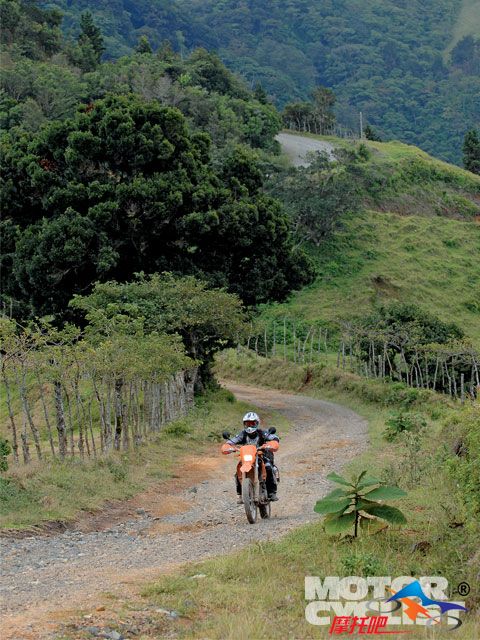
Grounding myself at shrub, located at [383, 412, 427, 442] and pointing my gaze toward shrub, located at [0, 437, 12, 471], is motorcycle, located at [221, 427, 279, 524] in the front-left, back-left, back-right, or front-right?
front-left

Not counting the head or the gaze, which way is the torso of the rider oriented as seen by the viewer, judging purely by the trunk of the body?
toward the camera

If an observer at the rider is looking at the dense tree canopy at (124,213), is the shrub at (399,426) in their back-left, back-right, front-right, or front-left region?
front-right

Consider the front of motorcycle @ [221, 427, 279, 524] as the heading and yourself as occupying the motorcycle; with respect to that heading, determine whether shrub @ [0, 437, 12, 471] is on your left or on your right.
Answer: on your right

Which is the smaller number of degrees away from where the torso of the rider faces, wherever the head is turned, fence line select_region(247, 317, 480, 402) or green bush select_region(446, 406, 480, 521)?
the green bush

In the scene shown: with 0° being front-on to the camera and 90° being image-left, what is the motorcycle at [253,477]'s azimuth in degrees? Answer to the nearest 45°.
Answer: approximately 0°

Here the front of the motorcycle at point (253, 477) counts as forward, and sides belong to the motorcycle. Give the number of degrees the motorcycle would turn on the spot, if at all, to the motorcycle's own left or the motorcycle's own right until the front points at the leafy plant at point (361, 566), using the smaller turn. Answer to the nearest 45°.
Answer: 0° — it already faces it

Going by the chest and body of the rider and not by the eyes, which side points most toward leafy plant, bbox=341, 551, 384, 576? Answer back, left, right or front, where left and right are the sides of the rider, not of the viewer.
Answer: front

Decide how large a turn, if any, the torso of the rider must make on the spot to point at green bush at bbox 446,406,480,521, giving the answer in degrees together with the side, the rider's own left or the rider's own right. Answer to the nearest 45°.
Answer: approximately 45° to the rider's own left

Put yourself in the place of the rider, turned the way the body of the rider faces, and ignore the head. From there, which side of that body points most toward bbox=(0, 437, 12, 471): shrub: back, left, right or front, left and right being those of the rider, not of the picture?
right

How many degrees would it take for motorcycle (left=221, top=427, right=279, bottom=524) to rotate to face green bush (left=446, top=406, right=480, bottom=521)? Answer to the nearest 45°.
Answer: approximately 45° to its left

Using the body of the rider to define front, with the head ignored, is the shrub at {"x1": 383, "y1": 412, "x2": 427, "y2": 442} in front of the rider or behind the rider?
behind

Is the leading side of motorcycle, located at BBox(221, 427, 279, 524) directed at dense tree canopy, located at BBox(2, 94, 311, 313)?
no

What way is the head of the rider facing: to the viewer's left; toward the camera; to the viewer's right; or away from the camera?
toward the camera

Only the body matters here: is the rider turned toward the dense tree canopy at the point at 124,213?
no
